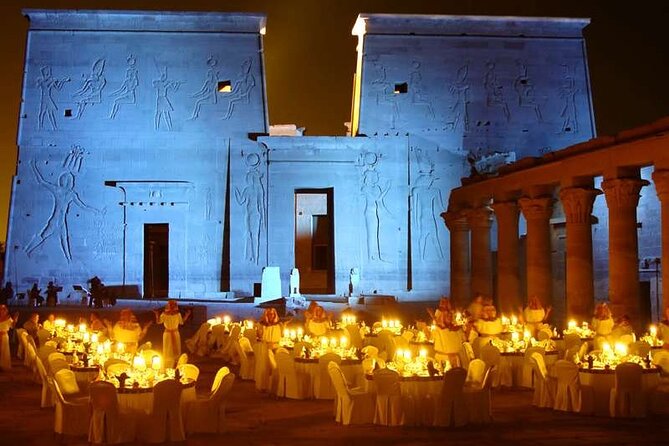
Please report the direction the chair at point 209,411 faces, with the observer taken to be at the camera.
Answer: facing to the left of the viewer

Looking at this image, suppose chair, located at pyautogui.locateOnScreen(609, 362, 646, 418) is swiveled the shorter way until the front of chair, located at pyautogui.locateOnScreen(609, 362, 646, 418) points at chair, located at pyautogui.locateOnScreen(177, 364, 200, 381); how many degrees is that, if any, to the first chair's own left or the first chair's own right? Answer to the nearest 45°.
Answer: approximately 135° to the first chair's own left

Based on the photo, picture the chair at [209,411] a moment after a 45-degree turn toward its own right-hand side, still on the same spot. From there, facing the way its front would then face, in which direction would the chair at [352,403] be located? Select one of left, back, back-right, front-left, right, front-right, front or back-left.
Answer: back-right

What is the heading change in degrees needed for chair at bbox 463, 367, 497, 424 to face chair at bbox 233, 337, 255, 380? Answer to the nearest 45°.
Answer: approximately 45° to its right

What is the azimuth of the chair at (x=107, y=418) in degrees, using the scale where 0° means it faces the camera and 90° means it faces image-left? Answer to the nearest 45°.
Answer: approximately 225°

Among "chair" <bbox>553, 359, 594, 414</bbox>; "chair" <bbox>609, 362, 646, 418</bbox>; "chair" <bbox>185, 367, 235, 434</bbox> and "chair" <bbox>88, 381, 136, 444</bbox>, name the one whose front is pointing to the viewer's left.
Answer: "chair" <bbox>185, 367, 235, 434</bbox>

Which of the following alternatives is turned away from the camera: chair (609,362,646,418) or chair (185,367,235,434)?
chair (609,362,646,418)

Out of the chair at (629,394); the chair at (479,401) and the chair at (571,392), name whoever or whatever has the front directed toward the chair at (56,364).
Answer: the chair at (479,401)

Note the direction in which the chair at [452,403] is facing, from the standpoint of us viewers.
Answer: facing away from the viewer and to the left of the viewer

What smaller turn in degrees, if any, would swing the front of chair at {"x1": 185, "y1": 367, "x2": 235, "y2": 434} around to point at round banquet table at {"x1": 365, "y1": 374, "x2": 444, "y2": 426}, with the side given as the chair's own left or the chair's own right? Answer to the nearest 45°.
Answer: approximately 180°

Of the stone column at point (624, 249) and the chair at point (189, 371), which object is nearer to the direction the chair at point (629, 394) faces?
the stone column

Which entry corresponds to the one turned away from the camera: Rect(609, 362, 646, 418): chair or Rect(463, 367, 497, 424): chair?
Rect(609, 362, 646, 418): chair

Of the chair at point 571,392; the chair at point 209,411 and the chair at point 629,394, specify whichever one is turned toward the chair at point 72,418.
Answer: the chair at point 209,411

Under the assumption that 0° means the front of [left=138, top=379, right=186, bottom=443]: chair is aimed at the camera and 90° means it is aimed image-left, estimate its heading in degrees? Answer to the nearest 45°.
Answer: approximately 135°
